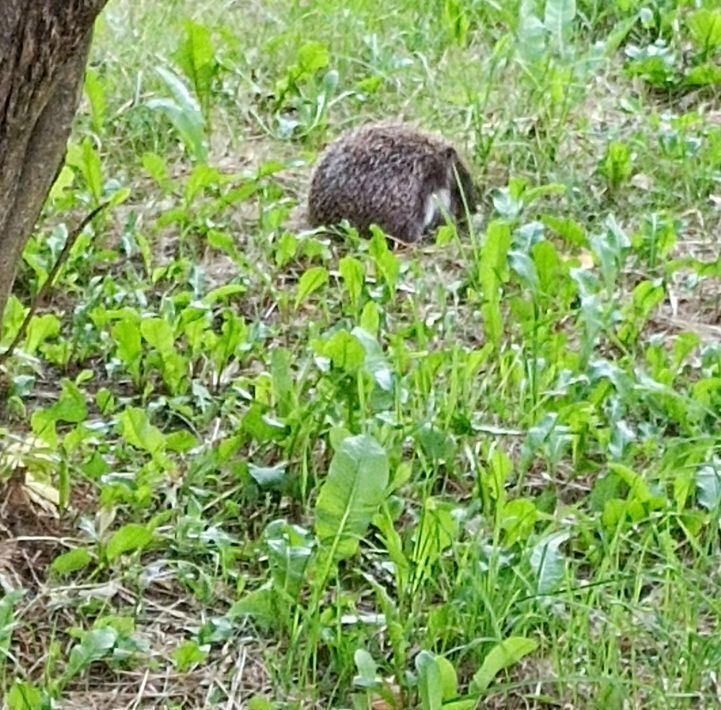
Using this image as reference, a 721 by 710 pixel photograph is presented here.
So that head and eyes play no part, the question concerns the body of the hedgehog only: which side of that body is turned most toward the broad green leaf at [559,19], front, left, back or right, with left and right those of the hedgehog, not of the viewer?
left

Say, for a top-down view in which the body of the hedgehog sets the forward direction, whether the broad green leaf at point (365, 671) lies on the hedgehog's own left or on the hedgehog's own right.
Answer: on the hedgehog's own right

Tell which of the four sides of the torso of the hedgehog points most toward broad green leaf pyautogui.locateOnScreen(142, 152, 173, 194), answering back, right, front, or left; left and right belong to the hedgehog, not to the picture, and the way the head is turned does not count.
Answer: back

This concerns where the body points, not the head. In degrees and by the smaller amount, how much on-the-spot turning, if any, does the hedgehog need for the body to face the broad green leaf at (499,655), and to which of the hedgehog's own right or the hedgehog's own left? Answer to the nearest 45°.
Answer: approximately 90° to the hedgehog's own right

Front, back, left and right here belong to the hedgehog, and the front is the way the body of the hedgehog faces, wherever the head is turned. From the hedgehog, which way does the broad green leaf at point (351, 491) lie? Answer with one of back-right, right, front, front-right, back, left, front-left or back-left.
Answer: right

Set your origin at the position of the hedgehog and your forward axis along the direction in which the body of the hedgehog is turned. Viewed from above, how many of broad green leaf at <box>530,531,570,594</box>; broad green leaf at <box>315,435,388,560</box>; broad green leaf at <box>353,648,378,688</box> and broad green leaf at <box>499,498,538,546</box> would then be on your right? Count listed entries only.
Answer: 4

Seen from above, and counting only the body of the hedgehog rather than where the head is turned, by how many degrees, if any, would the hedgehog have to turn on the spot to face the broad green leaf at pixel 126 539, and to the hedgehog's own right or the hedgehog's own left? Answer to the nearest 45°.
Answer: approximately 90° to the hedgehog's own right

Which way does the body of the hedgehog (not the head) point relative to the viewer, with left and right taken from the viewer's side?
facing to the right of the viewer

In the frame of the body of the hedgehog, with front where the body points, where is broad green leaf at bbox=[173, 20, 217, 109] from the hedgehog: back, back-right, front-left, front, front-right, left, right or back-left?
back-left

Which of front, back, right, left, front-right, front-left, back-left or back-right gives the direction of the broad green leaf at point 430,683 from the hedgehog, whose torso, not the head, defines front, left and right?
right

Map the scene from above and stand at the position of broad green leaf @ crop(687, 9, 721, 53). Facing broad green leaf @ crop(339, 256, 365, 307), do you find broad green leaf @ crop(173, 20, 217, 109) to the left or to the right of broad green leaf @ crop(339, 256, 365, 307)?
right

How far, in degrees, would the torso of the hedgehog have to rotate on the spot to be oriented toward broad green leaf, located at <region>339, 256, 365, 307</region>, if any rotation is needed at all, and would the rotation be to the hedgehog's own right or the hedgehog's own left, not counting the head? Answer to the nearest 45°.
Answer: approximately 90° to the hedgehog's own right

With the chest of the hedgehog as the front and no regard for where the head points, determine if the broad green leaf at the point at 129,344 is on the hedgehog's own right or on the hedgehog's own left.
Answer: on the hedgehog's own right

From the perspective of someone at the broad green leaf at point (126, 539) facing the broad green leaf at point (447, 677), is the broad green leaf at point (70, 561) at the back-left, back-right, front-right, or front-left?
back-right

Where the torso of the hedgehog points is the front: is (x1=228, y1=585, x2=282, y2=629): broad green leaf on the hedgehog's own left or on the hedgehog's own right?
on the hedgehog's own right

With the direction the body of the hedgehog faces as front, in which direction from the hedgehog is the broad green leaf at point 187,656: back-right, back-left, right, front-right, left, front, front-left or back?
right
